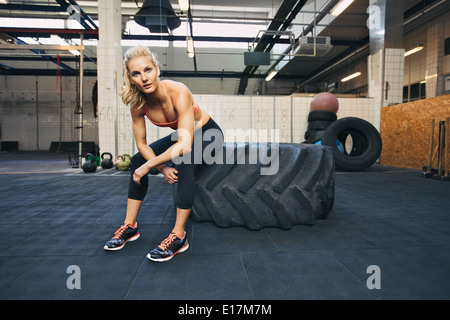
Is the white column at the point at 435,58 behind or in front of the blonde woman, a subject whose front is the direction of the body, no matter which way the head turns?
behind

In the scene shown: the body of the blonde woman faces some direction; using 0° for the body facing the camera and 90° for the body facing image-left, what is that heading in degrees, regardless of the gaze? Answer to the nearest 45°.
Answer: approximately 45°
